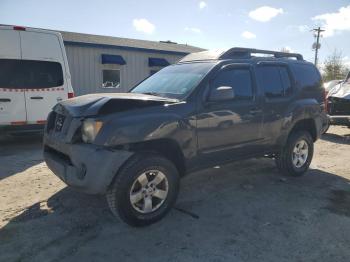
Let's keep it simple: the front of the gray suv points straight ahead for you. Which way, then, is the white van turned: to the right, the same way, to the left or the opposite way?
to the right

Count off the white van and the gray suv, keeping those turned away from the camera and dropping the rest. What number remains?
1

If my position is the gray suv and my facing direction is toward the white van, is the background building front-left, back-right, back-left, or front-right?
front-right

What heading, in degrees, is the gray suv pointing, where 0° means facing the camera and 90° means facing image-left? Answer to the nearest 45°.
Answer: approximately 45°

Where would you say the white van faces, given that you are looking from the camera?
facing away from the viewer

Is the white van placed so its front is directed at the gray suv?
no

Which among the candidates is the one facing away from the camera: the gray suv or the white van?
the white van

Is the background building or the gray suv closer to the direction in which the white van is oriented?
the background building

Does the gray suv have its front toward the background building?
no
